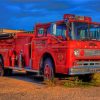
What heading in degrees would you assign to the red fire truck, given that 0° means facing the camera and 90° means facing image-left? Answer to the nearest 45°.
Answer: approximately 315°
